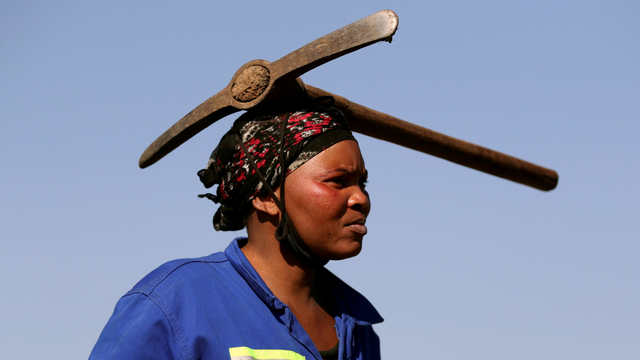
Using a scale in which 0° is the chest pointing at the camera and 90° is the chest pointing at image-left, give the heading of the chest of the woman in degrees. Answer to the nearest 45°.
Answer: approximately 315°
